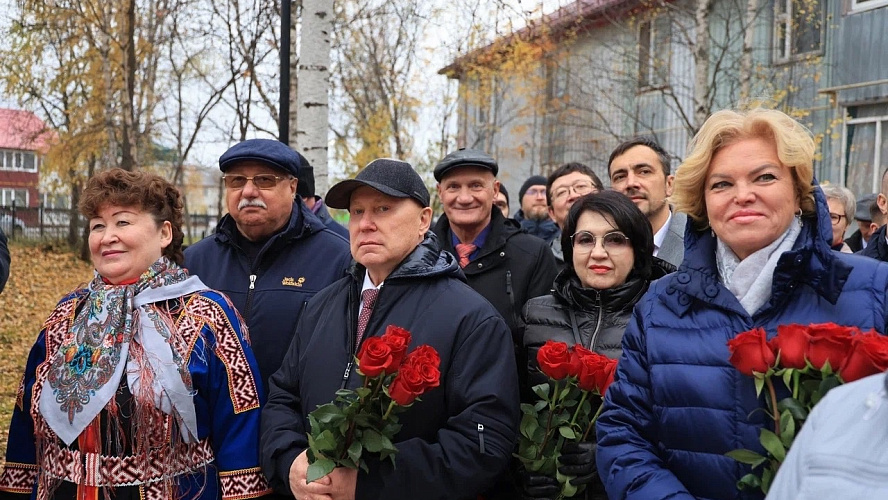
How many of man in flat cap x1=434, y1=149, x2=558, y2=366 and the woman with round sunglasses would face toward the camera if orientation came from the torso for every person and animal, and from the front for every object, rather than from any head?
2

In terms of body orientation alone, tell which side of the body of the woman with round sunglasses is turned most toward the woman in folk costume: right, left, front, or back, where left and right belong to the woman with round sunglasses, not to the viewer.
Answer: right

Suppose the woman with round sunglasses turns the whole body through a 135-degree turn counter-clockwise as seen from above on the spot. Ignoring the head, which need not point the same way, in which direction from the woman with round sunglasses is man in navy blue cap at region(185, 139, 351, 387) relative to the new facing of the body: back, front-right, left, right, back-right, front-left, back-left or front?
back-left

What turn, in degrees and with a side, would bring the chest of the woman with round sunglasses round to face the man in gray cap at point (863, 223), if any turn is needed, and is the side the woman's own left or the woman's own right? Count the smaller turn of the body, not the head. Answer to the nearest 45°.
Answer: approximately 135° to the woman's own left

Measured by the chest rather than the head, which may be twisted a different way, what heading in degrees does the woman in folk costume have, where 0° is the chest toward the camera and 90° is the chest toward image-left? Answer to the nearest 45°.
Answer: approximately 45°

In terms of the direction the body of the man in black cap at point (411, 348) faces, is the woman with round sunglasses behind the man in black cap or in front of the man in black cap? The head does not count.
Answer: behind

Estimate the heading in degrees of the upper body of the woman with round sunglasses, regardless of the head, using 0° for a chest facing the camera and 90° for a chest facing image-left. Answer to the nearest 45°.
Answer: approximately 0°

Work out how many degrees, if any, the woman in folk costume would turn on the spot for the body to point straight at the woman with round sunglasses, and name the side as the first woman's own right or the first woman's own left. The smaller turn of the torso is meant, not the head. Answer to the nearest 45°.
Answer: approximately 135° to the first woman's own left
